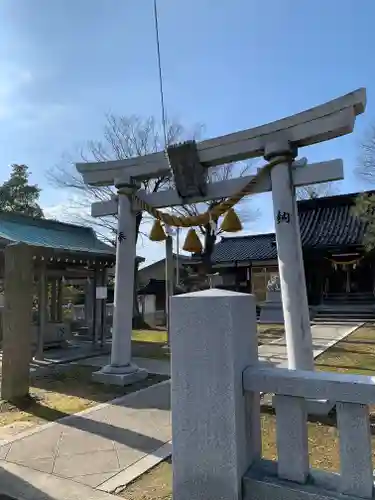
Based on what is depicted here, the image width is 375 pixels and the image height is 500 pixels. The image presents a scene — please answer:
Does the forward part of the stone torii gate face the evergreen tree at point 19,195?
no

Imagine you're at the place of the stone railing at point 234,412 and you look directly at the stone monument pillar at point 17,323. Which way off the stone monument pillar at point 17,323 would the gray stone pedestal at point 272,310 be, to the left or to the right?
right

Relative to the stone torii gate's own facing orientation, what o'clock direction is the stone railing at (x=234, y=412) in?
The stone railing is roughly at 11 o'clock from the stone torii gate.

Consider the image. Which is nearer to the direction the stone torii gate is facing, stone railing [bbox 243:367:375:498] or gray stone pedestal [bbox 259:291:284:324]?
the stone railing

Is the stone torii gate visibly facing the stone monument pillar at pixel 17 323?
no

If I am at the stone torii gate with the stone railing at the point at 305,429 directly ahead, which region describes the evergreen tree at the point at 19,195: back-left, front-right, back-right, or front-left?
back-right

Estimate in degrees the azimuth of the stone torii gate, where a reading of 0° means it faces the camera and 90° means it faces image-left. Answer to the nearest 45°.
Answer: approximately 45°

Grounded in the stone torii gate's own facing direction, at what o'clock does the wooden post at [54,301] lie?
The wooden post is roughly at 3 o'clock from the stone torii gate.

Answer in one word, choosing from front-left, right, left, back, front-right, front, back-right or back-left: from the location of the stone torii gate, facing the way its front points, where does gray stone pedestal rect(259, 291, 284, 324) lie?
back-right

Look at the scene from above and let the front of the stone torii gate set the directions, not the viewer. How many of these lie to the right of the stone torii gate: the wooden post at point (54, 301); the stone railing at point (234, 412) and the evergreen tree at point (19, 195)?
2

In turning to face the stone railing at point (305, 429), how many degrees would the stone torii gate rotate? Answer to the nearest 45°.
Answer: approximately 45° to its left

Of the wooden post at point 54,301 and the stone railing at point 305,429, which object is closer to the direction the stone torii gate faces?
the stone railing

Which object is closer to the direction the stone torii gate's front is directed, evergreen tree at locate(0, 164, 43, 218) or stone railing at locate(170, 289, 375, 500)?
the stone railing
